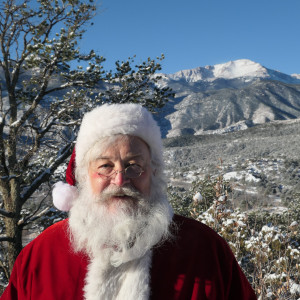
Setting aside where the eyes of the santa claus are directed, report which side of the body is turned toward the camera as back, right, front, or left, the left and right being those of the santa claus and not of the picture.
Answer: front

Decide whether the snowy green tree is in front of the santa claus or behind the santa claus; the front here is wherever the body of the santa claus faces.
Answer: behind
